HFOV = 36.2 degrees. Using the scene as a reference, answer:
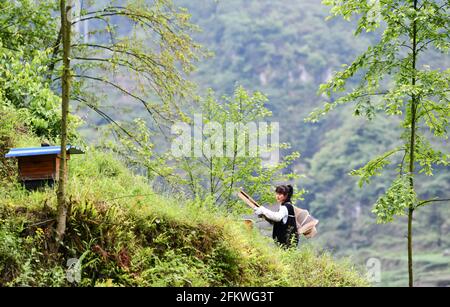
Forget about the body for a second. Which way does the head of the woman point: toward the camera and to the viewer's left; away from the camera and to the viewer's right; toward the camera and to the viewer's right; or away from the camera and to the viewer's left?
toward the camera and to the viewer's left

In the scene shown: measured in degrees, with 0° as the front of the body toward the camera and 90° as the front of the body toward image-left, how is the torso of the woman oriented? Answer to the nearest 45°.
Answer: approximately 90°
